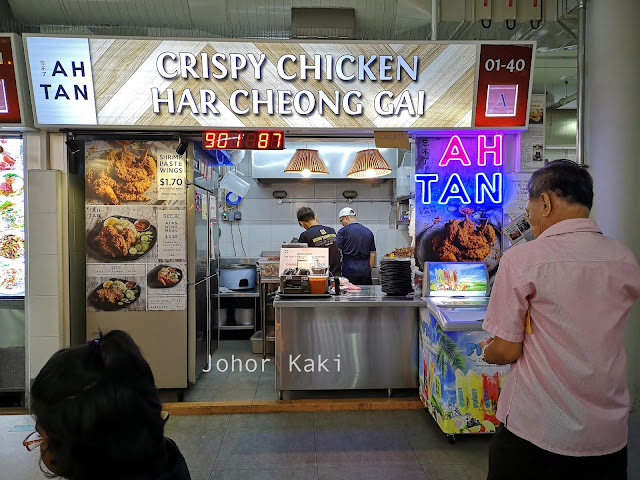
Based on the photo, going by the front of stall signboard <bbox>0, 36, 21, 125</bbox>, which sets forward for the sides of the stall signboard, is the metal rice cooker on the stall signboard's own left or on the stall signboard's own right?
on the stall signboard's own left

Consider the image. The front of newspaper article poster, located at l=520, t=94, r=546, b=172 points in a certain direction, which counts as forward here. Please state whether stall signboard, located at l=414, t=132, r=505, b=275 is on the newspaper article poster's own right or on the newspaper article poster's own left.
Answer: on the newspaper article poster's own right

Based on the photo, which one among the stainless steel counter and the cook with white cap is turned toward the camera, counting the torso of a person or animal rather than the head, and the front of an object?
the stainless steel counter

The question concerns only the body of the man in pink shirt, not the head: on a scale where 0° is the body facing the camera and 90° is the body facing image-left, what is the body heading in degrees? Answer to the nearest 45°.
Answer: approximately 135°

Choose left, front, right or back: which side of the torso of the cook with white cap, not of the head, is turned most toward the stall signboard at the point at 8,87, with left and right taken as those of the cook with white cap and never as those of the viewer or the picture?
left

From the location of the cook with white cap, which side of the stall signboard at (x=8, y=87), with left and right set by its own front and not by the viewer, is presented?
left

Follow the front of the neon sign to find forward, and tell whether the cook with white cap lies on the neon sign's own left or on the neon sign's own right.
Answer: on the neon sign's own right

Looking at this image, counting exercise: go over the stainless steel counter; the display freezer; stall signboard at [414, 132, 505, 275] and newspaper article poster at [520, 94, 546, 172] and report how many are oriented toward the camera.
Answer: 4

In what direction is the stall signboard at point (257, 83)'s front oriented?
toward the camera

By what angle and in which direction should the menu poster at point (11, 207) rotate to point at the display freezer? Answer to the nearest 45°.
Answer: approximately 45° to its left

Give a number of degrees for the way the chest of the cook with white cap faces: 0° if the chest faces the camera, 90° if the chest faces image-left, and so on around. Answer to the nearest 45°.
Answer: approximately 135°

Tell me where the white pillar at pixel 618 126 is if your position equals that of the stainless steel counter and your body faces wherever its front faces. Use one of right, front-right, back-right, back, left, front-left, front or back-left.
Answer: left

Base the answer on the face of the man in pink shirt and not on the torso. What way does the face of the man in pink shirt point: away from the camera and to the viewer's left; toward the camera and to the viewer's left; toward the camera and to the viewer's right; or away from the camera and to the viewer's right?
away from the camera and to the viewer's left

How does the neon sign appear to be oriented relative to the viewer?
toward the camera
